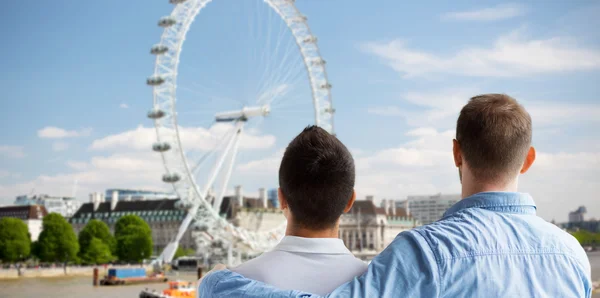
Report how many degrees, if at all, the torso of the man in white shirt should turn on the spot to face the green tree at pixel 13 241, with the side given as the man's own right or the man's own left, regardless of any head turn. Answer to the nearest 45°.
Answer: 0° — they already face it

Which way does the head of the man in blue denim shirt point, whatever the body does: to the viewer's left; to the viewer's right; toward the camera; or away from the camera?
away from the camera

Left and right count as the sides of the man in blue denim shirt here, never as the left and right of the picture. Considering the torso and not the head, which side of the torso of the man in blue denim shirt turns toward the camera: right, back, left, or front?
back

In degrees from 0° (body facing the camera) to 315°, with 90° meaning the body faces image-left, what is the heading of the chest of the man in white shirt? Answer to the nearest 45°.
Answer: approximately 180°

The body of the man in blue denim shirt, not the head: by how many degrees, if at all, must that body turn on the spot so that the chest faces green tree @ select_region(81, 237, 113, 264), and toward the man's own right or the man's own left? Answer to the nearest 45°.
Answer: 0° — they already face it

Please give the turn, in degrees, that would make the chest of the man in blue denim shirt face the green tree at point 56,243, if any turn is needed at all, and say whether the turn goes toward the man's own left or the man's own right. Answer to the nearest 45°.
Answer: approximately 45° to the man's own left
